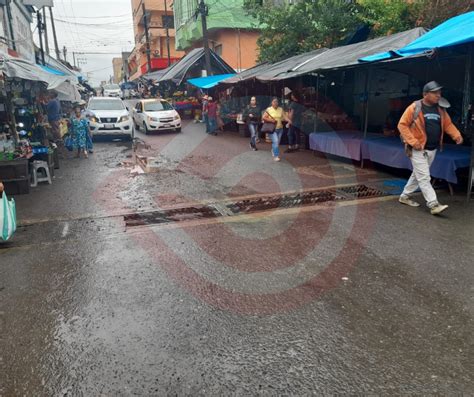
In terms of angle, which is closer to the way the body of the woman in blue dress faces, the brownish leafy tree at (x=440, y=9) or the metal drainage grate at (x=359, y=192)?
the metal drainage grate

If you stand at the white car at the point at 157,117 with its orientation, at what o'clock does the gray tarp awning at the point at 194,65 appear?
The gray tarp awning is roughly at 8 o'clock from the white car.

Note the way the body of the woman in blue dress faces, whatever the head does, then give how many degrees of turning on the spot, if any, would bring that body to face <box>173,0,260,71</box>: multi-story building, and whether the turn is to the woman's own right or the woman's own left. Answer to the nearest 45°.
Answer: approximately 135° to the woman's own left

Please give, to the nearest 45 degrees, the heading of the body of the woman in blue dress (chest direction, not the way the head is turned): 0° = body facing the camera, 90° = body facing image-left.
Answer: approximately 0°

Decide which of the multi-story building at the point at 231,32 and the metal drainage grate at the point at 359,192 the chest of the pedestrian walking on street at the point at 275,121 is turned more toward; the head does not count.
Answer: the metal drainage grate

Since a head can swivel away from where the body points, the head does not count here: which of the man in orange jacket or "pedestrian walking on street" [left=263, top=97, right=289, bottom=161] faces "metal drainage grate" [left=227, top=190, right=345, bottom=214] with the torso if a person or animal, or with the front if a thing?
the pedestrian walking on street

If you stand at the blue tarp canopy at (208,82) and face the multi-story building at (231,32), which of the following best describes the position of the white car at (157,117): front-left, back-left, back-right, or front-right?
back-left

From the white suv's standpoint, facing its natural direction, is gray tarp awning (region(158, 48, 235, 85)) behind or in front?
behind

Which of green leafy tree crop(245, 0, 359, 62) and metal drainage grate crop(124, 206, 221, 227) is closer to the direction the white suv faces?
the metal drainage grate
